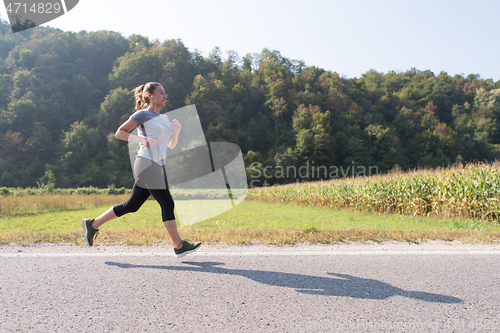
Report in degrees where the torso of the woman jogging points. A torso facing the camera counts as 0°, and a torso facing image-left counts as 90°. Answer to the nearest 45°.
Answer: approximately 270°

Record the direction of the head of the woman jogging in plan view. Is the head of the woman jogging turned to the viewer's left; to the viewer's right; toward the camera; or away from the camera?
to the viewer's right
